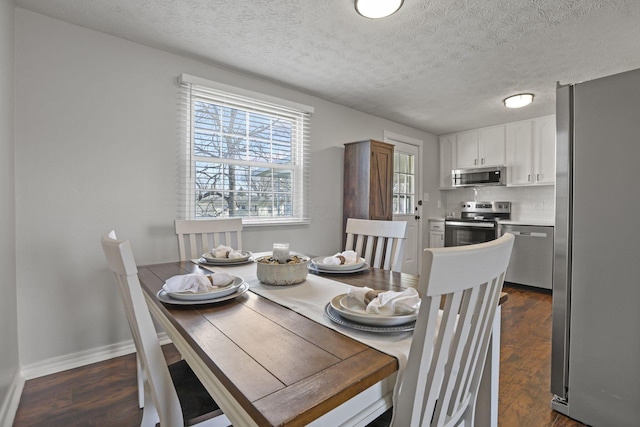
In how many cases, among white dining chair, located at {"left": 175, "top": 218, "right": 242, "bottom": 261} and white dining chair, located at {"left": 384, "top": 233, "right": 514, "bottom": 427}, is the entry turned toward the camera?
1

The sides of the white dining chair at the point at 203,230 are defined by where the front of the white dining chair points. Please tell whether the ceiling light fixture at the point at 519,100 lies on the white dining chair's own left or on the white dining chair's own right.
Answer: on the white dining chair's own left

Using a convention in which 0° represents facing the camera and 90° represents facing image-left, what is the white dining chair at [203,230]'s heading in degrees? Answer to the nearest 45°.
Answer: approximately 0°

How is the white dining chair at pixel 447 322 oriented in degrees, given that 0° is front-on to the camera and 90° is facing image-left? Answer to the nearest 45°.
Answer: approximately 135°

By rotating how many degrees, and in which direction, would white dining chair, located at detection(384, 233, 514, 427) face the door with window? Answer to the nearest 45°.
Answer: approximately 45° to its right

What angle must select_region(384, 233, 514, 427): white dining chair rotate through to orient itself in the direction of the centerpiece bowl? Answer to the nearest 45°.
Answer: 0° — it already faces it

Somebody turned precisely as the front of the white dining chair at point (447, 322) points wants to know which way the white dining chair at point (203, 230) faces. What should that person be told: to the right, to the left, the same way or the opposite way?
the opposite way

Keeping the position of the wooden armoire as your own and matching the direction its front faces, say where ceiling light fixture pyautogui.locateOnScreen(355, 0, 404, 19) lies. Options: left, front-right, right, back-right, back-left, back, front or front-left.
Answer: front-right

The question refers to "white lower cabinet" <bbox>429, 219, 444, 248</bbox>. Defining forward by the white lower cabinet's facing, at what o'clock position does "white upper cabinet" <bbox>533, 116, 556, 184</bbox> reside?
The white upper cabinet is roughly at 8 o'clock from the white lower cabinet.

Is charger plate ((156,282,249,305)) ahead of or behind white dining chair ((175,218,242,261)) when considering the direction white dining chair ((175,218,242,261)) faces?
ahead

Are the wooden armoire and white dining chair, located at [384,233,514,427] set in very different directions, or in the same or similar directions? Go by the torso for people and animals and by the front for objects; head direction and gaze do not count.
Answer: very different directions

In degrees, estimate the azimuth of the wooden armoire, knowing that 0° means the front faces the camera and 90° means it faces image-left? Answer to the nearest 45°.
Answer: approximately 315°

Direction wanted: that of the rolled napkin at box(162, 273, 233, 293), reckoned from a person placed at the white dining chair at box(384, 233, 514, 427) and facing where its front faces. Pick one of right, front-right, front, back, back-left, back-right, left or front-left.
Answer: front-left
